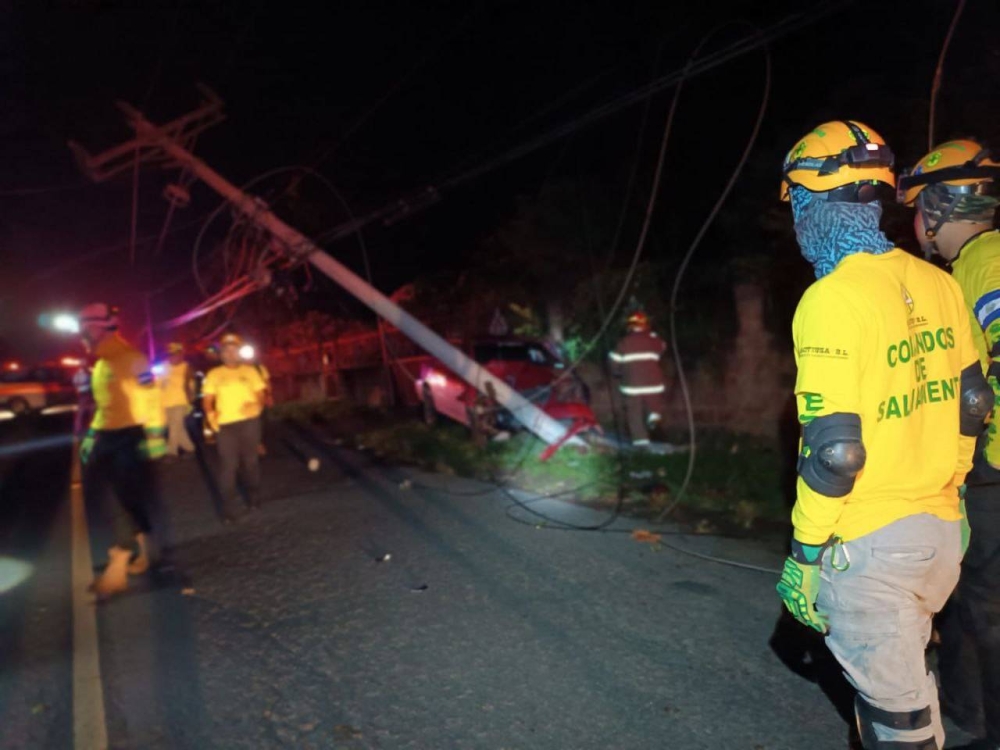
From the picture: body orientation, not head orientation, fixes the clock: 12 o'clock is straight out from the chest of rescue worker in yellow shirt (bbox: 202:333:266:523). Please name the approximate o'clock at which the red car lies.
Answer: The red car is roughly at 8 o'clock from the rescue worker in yellow shirt.

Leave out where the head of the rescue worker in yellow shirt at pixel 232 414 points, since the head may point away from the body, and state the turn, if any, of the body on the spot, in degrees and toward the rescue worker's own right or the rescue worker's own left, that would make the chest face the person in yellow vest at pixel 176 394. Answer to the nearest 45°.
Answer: approximately 180°

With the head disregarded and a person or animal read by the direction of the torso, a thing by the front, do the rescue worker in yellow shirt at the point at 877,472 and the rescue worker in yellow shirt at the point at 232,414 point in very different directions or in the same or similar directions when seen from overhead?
very different directions

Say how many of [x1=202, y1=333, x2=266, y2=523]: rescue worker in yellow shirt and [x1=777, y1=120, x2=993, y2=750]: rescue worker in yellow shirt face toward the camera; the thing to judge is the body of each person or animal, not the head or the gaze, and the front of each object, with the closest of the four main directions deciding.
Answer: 1

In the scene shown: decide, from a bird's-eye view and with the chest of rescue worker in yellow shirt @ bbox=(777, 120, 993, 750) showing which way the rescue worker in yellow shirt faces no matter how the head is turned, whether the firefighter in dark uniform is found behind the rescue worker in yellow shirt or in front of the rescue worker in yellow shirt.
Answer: in front

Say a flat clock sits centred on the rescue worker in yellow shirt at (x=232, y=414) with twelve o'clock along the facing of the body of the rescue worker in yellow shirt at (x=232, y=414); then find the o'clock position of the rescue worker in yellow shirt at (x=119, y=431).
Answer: the rescue worker in yellow shirt at (x=119, y=431) is roughly at 1 o'clock from the rescue worker in yellow shirt at (x=232, y=414).

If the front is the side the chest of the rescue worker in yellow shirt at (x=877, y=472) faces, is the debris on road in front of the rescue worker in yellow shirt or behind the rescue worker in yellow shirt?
in front

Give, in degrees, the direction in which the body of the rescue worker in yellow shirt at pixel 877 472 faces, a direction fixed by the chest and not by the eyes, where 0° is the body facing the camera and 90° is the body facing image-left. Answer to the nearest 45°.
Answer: approximately 135°

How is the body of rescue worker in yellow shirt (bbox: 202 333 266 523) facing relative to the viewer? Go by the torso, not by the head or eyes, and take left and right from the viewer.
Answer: facing the viewer

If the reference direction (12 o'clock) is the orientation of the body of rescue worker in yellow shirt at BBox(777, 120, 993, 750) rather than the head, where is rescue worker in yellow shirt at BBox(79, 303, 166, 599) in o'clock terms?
rescue worker in yellow shirt at BBox(79, 303, 166, 599) is roughly at 11 o'clock from rescue worker in yellow shirt at BBox(777, 120, 993, 750).

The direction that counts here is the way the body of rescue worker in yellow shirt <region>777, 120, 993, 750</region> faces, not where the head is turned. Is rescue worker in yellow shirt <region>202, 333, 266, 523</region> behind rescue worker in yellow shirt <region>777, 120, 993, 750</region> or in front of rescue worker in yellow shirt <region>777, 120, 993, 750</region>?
in front

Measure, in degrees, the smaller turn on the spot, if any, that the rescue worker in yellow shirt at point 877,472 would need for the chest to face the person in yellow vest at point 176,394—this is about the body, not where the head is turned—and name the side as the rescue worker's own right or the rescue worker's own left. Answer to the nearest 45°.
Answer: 0° — they already face them
